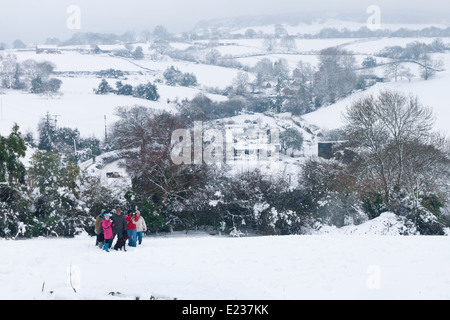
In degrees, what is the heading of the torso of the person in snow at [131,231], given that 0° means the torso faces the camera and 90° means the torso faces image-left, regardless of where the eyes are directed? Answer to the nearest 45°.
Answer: approximately 45°

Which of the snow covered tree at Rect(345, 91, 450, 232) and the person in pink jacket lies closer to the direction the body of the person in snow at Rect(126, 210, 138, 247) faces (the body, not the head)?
the person in pink jacket

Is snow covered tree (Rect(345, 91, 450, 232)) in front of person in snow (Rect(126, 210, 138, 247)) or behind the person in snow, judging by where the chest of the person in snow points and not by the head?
behind

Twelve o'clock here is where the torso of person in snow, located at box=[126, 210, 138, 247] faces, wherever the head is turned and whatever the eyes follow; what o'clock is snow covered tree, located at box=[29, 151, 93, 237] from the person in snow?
The snow covered tree is roughly at 4 o'clock from the person in snow.
